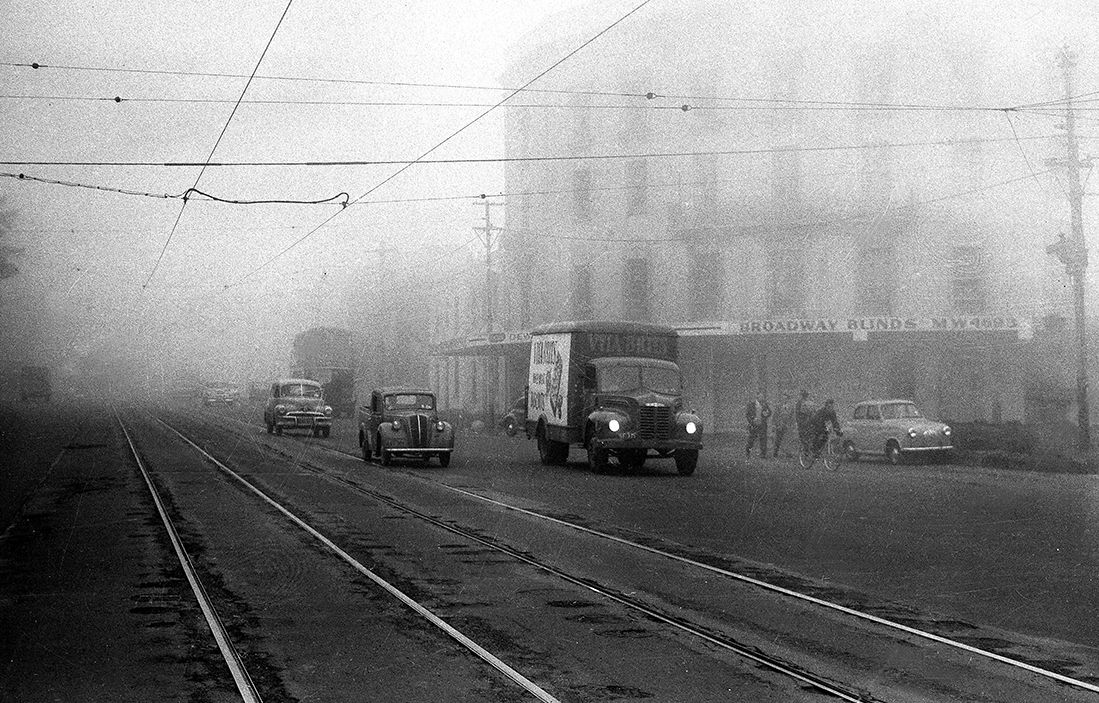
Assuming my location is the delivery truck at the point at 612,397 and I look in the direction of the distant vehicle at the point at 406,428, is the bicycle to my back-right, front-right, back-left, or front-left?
back-right

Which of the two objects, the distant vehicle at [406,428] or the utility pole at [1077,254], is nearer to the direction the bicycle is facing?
the utility pole

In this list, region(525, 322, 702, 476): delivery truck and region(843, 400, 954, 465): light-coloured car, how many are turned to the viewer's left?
0

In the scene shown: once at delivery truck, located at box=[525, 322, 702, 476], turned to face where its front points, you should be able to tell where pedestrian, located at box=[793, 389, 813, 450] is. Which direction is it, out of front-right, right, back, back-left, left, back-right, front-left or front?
left

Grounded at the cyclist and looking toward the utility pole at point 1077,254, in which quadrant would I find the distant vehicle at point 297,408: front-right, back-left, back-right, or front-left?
back-left

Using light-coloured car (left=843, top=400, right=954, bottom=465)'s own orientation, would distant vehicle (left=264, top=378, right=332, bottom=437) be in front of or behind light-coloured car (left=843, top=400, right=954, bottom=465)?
behind

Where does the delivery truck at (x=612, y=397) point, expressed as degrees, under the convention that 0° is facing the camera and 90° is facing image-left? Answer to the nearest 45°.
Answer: approximately 315°

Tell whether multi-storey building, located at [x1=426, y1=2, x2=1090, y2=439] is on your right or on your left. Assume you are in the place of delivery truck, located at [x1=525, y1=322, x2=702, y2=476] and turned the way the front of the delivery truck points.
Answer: on your left
